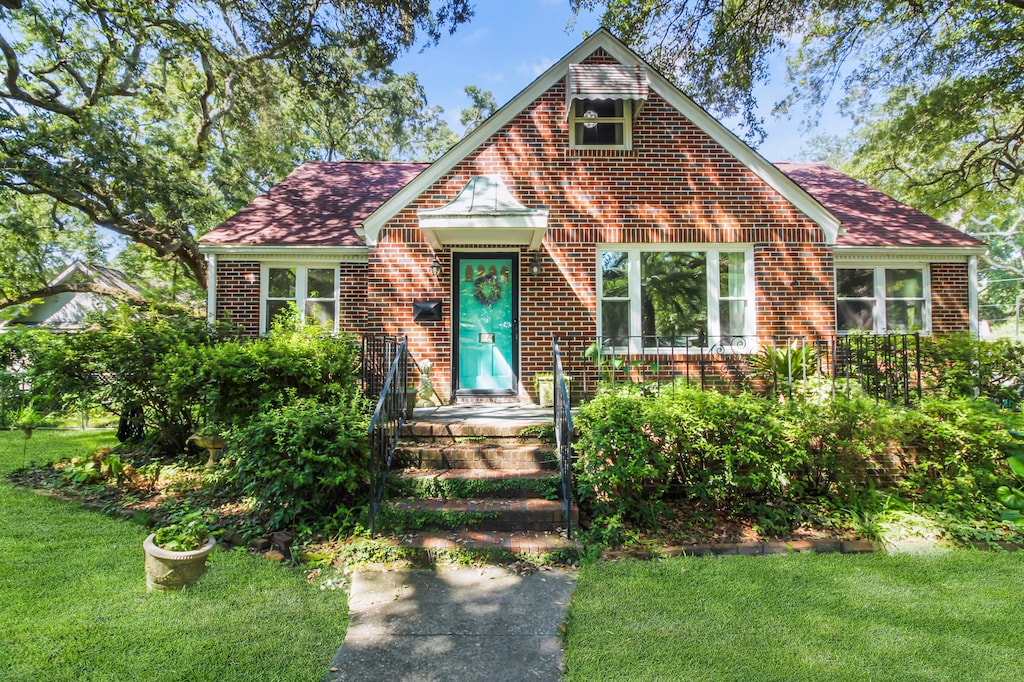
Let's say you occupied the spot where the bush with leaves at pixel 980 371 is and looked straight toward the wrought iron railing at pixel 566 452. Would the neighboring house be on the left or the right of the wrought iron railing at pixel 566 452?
right

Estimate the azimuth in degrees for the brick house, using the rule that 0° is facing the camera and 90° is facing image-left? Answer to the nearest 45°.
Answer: approximately 0°

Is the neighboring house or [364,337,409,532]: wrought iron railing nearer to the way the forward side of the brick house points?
the wrought iron railing

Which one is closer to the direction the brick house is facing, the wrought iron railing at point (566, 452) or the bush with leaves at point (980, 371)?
the wrought iron railing

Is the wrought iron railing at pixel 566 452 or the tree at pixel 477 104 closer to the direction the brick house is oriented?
the wrought iron railing

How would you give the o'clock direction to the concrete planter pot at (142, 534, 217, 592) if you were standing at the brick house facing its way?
The concrete planter pot is roughly at 1 o'clock from the brick house.

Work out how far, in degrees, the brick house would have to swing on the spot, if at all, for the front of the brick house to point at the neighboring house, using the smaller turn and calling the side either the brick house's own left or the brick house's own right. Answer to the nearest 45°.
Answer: approximately 135° to the brick house's own right

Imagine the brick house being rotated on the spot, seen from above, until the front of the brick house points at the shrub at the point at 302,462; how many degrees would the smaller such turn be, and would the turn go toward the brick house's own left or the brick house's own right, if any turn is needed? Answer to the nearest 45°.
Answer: approximately 45° to the brick house's own right

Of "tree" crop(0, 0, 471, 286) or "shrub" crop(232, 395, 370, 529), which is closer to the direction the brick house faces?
the shrub

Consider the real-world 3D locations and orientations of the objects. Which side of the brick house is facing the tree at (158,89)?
right

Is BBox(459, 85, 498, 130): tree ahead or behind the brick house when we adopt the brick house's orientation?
behind

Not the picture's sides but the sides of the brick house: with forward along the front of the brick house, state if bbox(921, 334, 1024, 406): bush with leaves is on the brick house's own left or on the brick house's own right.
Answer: on the brick house's own left
